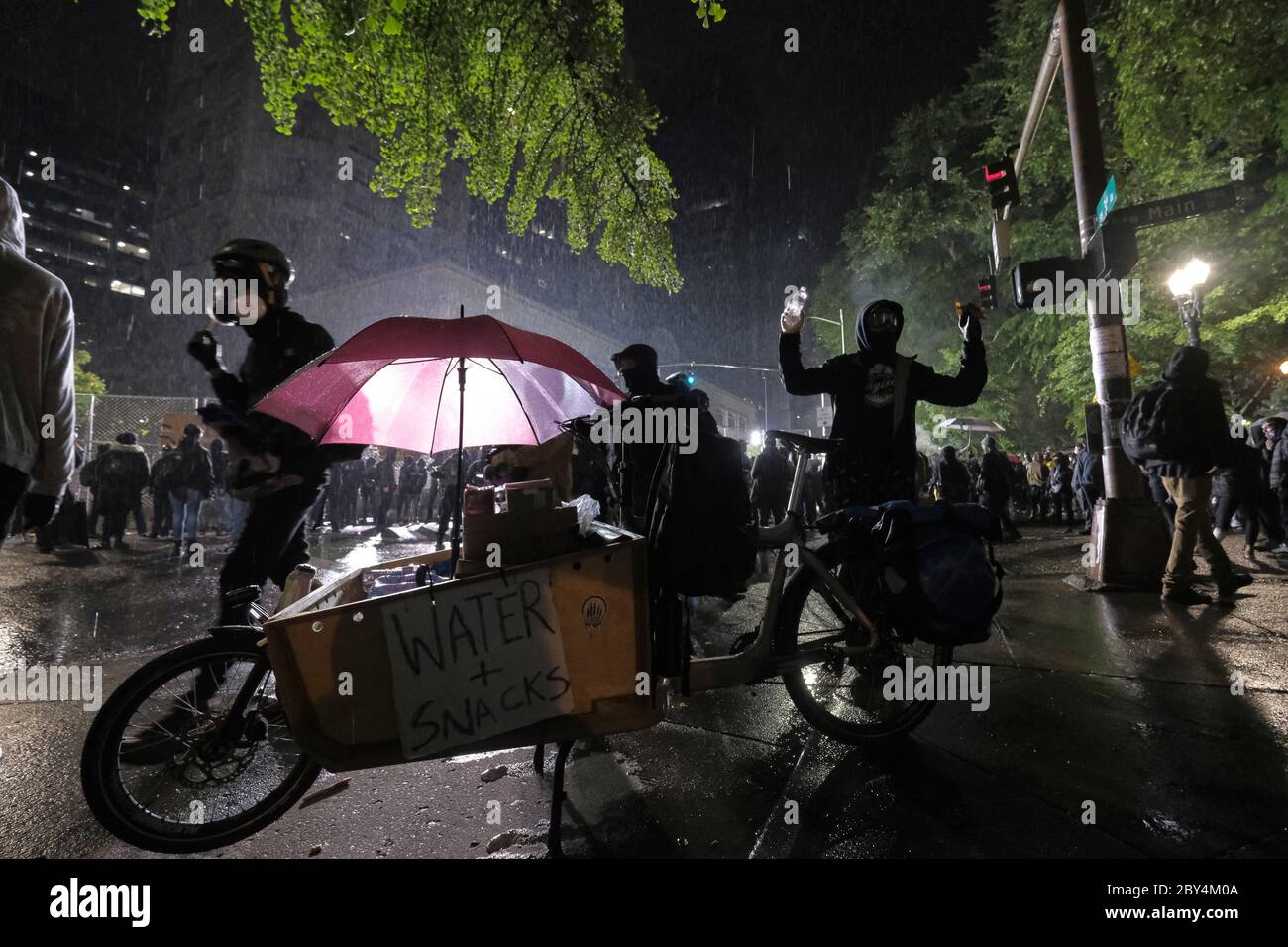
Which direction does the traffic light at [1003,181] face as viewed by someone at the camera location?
facing the viewer and to the left of the viewer

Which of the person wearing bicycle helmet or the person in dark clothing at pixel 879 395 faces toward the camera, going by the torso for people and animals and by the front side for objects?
the person in dark clothing

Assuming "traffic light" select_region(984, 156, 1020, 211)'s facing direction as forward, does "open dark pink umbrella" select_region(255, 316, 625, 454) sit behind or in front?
in front

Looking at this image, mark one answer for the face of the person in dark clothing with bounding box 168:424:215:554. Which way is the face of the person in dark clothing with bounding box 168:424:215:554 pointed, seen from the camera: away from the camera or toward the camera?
away from the camera

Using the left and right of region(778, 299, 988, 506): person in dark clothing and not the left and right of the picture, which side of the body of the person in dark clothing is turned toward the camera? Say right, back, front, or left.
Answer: front

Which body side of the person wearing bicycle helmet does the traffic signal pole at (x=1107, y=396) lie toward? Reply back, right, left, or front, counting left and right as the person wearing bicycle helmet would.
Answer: back

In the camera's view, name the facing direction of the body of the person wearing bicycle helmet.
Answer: to the viewer's left
